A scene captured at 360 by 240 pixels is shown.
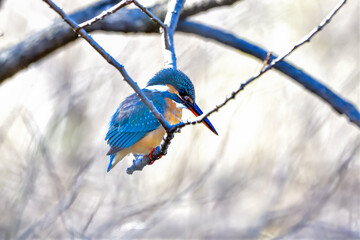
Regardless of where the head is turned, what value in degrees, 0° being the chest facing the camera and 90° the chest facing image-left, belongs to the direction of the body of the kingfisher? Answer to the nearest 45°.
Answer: approximately 270°
